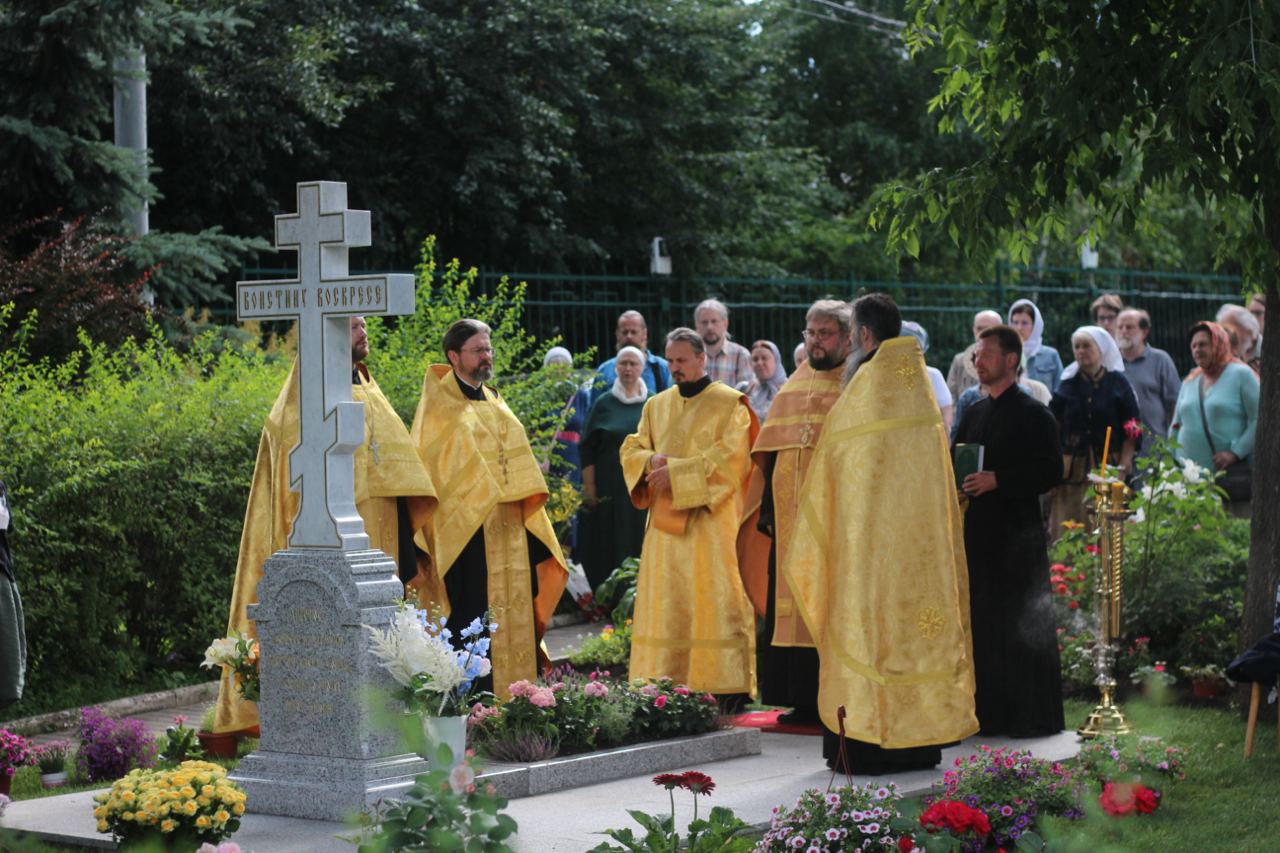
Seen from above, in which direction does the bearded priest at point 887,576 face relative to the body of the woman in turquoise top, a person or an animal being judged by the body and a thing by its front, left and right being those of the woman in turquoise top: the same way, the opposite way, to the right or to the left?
to the right

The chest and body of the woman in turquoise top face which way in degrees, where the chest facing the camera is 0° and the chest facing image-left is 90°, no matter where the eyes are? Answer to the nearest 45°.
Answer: approximately 45°

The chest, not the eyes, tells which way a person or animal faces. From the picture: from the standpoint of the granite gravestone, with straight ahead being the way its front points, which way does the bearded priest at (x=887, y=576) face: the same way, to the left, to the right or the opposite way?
to the right

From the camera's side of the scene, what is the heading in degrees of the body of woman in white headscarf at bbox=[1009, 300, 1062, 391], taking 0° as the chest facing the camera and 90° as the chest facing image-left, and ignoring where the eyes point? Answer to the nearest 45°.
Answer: approximately 45°
